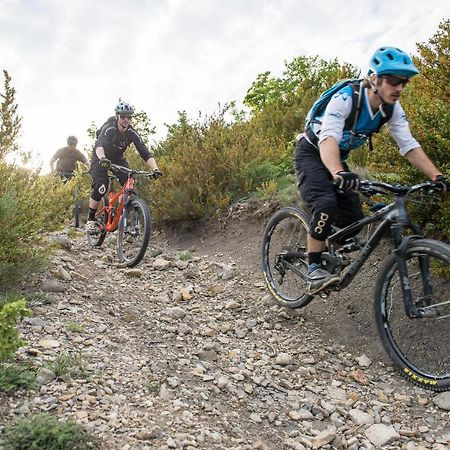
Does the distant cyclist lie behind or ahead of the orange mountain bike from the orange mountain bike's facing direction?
behind

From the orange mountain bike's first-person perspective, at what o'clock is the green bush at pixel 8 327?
The green bush is roughly at 2 o'clock from the orange mountain bike.

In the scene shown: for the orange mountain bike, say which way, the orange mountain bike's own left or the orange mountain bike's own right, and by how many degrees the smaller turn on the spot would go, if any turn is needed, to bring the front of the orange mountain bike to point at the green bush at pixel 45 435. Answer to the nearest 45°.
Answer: approximately 45° to the orange mountain bike's own right

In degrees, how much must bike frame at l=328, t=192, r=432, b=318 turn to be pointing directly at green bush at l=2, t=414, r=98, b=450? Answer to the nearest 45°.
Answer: approximately 90° to its right

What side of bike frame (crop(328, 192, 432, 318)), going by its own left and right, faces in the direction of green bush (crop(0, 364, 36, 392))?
right

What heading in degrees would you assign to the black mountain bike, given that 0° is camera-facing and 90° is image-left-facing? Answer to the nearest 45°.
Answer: approximately 315°

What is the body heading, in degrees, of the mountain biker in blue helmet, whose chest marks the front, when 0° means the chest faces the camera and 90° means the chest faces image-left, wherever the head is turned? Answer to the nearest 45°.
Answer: approximately 315°

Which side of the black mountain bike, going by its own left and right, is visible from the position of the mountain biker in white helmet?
back

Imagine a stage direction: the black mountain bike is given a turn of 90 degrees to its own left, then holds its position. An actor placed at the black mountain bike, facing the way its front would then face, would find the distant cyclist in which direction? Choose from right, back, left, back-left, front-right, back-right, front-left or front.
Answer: left

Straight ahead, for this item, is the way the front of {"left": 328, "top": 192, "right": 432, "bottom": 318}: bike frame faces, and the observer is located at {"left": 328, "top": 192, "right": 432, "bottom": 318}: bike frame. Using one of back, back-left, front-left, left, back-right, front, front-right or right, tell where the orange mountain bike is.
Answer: back

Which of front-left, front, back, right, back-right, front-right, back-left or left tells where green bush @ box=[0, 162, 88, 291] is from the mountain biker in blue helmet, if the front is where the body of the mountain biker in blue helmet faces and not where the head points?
back-right

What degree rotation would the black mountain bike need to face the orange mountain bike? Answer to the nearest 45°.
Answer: approximately 180°
